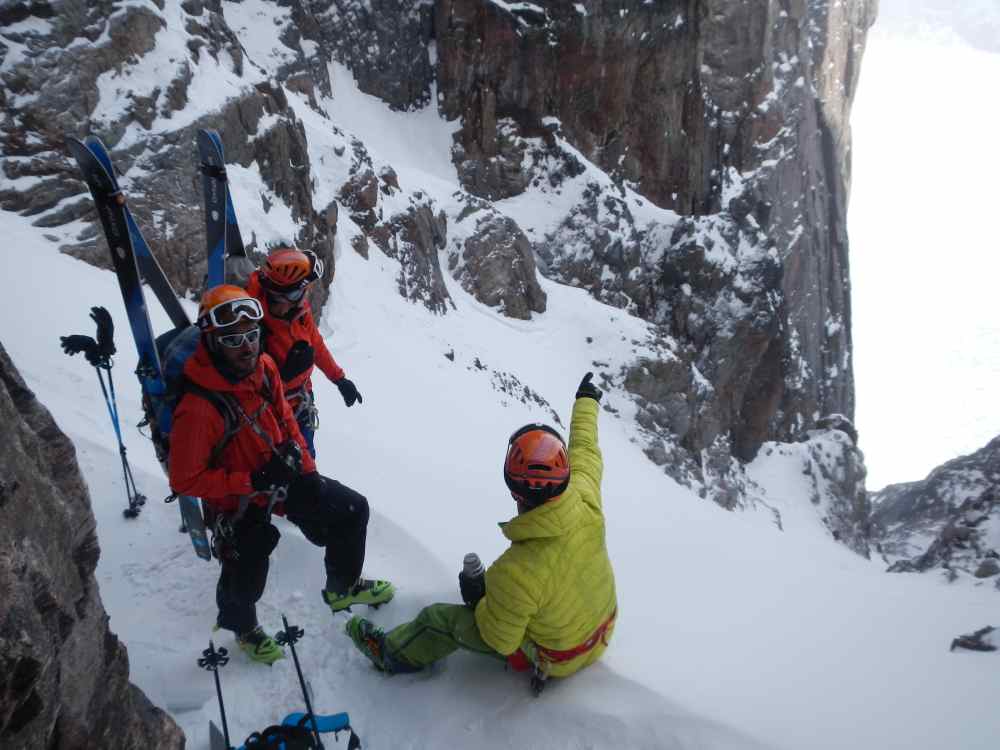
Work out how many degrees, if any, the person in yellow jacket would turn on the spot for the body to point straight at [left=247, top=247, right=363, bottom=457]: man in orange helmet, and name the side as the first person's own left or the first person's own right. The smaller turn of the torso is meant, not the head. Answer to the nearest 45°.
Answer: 0° — they already face them

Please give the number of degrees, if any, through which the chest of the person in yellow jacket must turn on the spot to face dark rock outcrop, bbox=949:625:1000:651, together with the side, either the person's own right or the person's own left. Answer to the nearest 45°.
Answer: approximately 90° to the person's own right

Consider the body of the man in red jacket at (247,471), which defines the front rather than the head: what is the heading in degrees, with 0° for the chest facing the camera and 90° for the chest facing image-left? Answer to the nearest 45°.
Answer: approximately 315°

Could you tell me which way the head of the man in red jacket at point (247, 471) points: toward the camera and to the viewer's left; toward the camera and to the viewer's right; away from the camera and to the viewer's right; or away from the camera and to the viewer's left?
toward the camera and to the viewer's right

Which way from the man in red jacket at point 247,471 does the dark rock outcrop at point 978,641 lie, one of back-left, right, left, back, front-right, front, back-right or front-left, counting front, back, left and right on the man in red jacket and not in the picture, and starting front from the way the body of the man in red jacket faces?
front-left

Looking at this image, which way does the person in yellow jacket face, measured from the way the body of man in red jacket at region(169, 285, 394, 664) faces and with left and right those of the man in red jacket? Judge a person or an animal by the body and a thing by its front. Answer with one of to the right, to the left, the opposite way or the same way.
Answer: the opposite way

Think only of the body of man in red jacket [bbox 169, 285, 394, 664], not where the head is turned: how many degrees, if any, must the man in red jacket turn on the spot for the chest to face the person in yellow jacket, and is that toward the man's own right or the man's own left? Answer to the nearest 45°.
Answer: approximately 45° to the man's own left

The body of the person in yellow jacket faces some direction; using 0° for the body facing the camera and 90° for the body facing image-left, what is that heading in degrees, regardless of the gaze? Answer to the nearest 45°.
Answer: approximately 135°

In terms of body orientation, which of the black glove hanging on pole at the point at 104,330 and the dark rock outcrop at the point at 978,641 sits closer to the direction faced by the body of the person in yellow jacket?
the black glove hanging on pole
